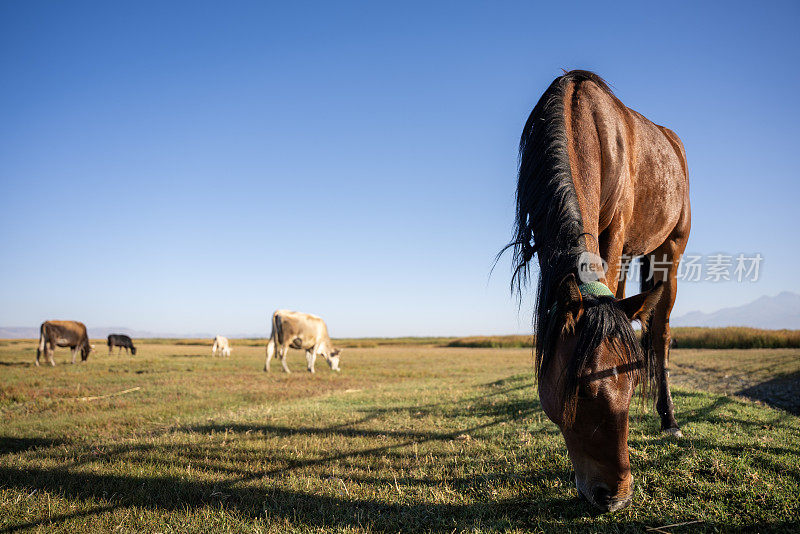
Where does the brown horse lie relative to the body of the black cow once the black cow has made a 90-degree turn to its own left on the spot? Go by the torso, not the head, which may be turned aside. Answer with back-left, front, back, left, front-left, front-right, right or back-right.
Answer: back

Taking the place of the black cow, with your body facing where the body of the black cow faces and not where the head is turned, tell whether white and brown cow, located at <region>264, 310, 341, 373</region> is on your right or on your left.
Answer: on your right

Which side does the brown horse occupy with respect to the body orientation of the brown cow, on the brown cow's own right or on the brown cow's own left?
on the brown cow's own right

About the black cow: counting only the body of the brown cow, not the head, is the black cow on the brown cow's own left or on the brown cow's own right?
on the brown cow's own left

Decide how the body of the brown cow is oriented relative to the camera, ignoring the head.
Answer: to the viewer's right

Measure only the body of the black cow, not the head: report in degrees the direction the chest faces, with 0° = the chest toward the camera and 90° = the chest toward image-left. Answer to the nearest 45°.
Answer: approximately 270°
